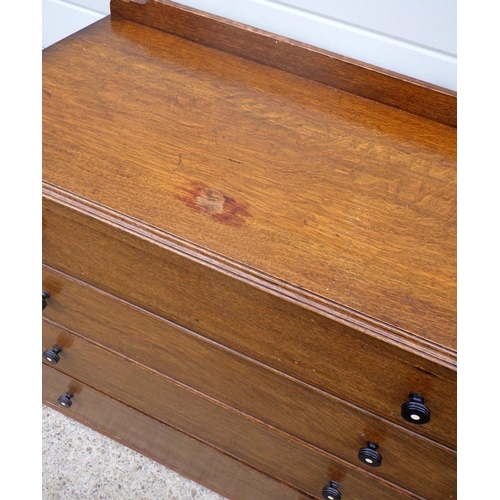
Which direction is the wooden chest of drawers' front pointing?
toward the camera
